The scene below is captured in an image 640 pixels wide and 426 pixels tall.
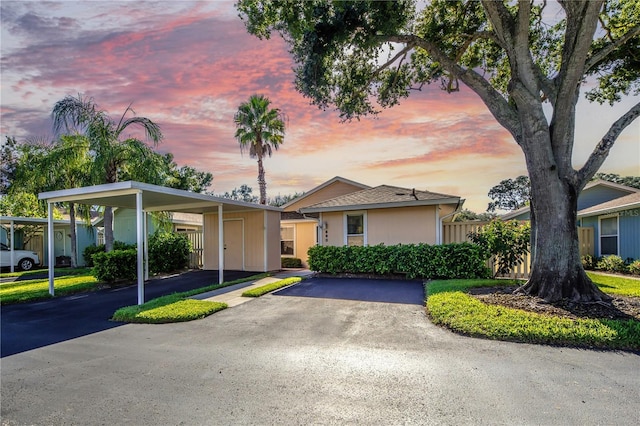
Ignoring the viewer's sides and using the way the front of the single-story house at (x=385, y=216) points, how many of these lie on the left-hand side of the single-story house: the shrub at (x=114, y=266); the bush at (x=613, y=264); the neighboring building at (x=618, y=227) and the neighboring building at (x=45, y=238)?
2

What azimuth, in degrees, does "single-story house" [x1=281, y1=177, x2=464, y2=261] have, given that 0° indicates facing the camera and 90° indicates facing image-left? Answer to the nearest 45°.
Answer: approximately 0°

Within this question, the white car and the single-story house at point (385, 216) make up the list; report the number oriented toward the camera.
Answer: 1

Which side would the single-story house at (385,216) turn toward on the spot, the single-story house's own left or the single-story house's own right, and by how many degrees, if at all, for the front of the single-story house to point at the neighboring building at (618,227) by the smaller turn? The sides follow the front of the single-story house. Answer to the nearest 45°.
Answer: approximately 90° to the single-story house's own left

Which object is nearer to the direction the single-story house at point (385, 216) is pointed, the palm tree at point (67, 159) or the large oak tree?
the large oak tree
